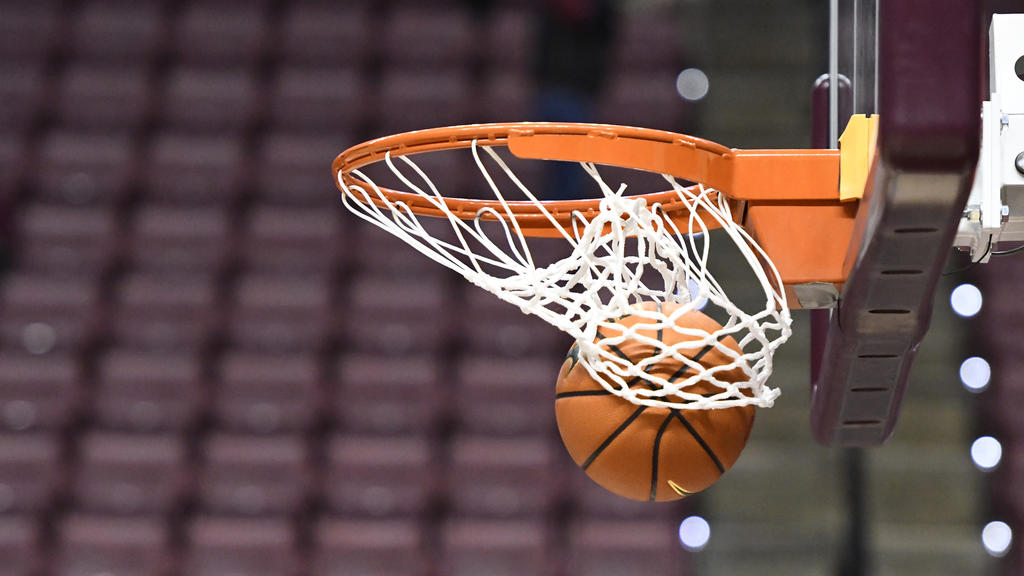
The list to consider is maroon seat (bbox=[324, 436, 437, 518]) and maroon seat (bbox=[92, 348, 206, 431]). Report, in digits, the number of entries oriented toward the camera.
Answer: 2

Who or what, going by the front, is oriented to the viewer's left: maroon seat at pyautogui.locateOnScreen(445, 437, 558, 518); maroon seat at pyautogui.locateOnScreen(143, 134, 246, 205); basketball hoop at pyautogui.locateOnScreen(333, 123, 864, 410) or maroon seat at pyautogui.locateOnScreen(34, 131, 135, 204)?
the basketball hoop

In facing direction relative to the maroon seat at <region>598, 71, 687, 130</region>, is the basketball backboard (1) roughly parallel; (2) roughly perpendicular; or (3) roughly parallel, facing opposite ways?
roughly perpendicular

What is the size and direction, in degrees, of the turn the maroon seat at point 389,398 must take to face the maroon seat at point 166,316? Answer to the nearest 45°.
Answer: approximately 90° to its right

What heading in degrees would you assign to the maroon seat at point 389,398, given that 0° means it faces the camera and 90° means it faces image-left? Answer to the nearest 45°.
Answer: approximately 0°

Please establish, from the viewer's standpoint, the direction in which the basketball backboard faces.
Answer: facing to the left of the viewer

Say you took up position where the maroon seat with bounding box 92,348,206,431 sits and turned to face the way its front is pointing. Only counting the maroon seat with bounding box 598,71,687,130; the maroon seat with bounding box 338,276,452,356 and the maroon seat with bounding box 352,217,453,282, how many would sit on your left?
3
